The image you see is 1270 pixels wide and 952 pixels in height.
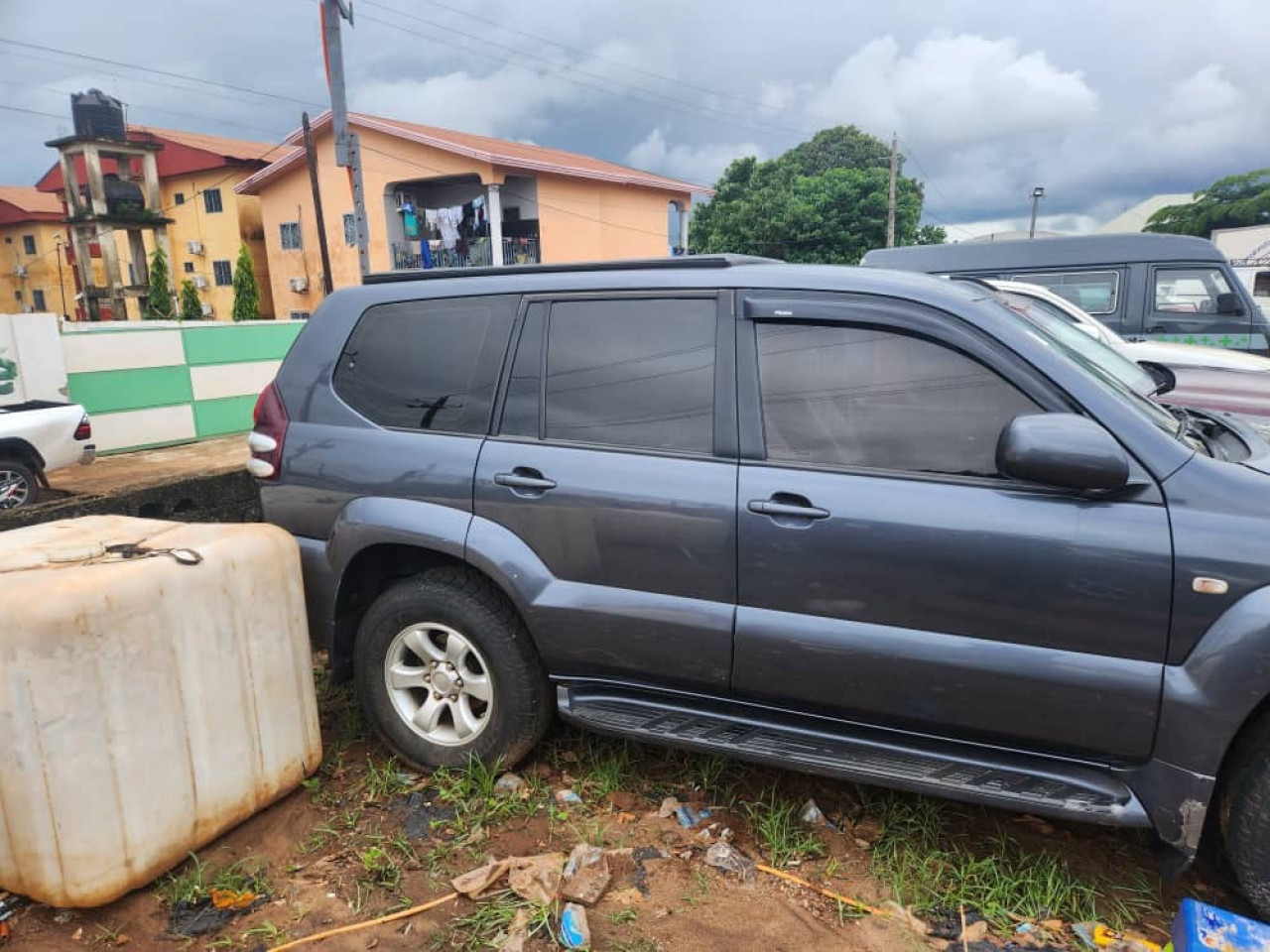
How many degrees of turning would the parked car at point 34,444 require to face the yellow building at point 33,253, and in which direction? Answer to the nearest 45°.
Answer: approximately 90° to its right

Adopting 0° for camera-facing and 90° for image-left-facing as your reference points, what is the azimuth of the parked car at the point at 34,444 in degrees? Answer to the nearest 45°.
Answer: approximately 90°

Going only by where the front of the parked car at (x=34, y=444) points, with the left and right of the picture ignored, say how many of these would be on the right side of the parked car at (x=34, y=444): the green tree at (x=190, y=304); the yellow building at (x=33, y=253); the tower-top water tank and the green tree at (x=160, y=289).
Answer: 4

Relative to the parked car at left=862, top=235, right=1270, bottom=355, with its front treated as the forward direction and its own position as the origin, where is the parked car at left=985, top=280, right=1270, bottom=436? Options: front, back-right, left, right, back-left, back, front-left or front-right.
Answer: right

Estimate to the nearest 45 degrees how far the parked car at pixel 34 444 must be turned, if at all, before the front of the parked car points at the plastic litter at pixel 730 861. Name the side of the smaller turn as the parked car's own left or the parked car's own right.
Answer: approximately 90° to the parked car's own left

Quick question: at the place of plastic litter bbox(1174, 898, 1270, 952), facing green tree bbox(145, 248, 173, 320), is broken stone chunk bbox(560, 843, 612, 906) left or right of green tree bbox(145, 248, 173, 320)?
left

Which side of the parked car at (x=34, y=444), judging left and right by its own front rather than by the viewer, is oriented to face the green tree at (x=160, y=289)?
right

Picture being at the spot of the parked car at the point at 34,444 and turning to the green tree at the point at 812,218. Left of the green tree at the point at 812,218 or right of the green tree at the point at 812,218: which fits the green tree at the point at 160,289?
left

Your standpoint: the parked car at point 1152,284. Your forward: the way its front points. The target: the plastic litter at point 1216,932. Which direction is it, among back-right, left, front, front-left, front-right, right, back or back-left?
right

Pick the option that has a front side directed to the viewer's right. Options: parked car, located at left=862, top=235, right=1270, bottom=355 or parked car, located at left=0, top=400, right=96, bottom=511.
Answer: parked car, located at left=862, top=235, right=1270, bottom=355

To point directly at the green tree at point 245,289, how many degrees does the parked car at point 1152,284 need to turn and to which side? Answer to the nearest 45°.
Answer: approximately 180°

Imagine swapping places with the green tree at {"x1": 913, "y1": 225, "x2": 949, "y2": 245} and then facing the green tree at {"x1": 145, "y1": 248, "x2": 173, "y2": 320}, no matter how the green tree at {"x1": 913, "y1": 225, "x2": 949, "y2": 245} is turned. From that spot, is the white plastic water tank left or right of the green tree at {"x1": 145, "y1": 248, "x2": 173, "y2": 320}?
left

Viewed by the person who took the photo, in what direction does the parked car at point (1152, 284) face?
facing to the right of the viewer

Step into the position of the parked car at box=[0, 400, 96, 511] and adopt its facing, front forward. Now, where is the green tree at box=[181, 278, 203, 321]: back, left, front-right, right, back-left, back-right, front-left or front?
right

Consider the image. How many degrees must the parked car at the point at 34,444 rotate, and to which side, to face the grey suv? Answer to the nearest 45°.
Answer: approximately 90° to its left

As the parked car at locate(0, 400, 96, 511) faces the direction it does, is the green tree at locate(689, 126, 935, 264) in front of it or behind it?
behind

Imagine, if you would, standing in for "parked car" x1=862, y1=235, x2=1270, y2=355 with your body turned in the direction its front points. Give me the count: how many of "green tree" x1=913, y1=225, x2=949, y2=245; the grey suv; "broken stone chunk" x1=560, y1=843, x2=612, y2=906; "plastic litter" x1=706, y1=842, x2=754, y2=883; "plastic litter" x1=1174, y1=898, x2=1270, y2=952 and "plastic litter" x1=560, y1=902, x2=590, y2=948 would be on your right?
5

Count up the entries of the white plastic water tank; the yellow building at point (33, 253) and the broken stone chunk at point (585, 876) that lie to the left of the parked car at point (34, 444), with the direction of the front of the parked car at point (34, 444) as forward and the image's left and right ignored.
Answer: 2
